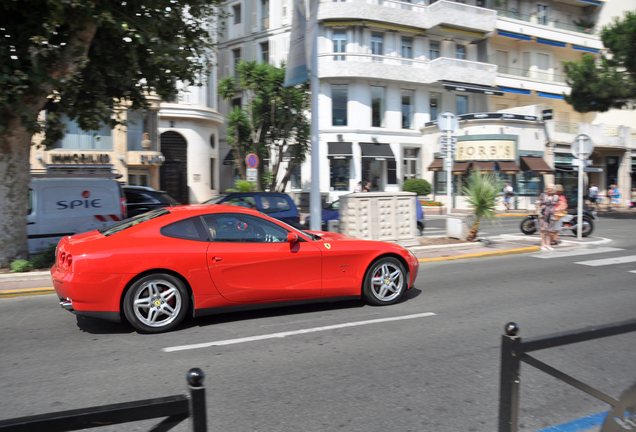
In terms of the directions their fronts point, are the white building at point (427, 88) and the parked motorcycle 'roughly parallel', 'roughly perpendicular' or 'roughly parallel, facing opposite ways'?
roughly perpendicular

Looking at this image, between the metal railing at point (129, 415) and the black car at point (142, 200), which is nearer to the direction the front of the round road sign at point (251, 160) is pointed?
the metal railing

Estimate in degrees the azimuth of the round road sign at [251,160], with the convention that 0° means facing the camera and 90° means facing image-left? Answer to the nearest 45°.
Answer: approximately 0°

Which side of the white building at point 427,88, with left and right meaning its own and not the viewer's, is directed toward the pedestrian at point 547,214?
front

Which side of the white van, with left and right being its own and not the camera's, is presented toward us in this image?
left

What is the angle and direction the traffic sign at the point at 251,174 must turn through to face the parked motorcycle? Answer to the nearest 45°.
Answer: approximately 90° to its left
